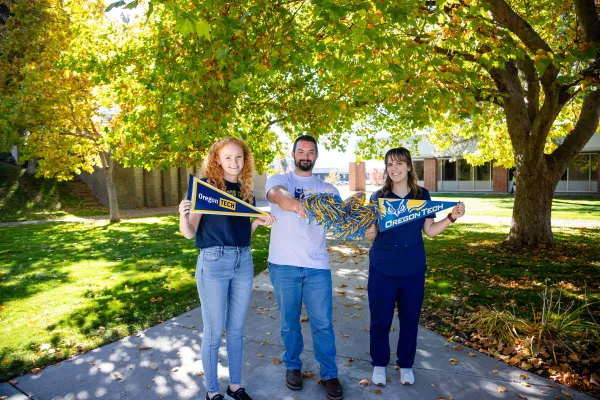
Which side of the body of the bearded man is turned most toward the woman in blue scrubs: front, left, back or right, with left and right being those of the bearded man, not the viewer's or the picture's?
left

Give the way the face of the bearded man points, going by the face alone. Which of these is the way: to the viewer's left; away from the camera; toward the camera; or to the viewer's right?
toward the camera

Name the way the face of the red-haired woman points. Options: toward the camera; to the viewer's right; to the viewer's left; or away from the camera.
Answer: toward the camera

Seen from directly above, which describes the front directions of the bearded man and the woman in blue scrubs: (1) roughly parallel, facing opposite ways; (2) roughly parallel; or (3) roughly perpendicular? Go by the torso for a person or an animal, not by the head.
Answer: roughly parallel

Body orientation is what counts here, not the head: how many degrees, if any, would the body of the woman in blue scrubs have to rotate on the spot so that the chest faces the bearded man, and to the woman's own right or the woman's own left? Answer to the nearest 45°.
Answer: approximately 45° to the woman's own right

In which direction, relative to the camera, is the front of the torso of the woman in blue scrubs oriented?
toward the camera

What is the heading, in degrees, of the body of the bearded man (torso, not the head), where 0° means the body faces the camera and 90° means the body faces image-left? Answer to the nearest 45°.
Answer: approximately 0°

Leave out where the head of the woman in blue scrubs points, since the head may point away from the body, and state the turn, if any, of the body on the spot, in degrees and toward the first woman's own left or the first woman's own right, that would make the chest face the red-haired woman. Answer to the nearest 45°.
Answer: approximately 45° to the first woman's own right

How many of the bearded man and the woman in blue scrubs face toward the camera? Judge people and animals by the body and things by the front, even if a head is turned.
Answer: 2

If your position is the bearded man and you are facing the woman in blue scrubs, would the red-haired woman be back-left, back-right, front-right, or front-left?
back-right
